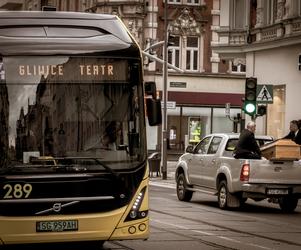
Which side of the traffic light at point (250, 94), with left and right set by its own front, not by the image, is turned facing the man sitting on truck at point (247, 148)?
front

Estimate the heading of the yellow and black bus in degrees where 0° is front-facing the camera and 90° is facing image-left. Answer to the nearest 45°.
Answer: approximately 0°

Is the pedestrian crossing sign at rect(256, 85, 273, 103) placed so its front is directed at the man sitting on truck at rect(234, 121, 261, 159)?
yes

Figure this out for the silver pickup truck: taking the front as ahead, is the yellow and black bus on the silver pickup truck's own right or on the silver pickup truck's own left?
on the silver pickup truck's own left

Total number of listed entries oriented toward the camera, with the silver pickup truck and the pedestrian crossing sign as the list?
1

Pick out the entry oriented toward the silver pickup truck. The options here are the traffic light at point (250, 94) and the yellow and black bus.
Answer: the traffic light

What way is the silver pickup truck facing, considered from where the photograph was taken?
facing away from the viewer and to the left of the viewer

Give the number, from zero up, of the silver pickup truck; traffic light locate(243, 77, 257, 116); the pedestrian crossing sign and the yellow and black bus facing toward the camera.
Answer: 3

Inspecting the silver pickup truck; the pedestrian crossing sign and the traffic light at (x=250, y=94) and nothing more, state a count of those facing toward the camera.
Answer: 2

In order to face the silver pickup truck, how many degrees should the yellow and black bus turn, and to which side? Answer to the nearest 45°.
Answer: approximately 135° to its left
